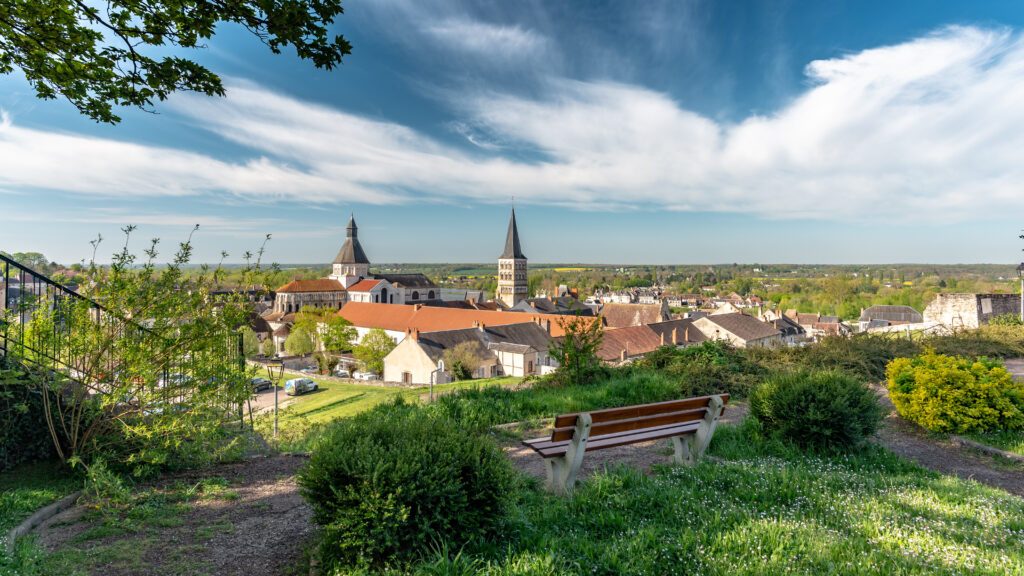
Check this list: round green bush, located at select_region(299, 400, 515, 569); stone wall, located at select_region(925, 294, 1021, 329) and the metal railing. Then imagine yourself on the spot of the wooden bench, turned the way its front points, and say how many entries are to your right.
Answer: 1

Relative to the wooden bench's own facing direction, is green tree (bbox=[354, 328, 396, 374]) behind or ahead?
ahead

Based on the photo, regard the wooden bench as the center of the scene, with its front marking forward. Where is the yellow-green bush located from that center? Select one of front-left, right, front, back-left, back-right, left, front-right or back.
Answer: right

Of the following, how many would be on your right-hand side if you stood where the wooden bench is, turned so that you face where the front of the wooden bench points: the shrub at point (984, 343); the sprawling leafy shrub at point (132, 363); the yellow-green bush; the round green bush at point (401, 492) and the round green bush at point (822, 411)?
3

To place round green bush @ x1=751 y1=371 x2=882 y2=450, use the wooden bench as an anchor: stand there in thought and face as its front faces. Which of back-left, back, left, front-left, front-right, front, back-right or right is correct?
right

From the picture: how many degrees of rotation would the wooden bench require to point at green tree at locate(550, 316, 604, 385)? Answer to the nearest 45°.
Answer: approximately 45° to its right

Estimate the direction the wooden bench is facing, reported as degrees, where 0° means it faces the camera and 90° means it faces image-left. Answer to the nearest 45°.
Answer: approximately 135°

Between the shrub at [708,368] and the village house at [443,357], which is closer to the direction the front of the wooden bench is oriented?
the village house

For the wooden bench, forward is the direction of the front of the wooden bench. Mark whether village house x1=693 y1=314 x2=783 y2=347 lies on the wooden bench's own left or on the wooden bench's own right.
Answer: on the wooden bench's own right

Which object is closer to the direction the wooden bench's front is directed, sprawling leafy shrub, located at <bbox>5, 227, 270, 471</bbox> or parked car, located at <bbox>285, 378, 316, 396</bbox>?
the parked car

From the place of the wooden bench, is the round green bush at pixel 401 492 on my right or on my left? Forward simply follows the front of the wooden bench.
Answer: on my left

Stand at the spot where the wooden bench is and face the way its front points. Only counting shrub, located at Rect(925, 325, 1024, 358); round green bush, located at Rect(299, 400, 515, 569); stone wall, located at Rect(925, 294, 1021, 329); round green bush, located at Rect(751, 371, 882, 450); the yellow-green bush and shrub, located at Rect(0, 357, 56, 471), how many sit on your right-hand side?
4

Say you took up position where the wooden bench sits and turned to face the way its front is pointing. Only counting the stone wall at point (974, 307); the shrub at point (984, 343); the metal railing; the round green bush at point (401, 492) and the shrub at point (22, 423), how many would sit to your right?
2

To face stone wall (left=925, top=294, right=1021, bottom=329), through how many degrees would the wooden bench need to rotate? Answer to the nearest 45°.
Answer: approximately 90° to its right

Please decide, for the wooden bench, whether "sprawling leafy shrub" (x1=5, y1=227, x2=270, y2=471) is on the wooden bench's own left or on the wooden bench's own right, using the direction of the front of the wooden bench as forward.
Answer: on the wooden bench's own left

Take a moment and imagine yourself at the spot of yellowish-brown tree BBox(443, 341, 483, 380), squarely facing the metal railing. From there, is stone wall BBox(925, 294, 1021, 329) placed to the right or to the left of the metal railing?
left
